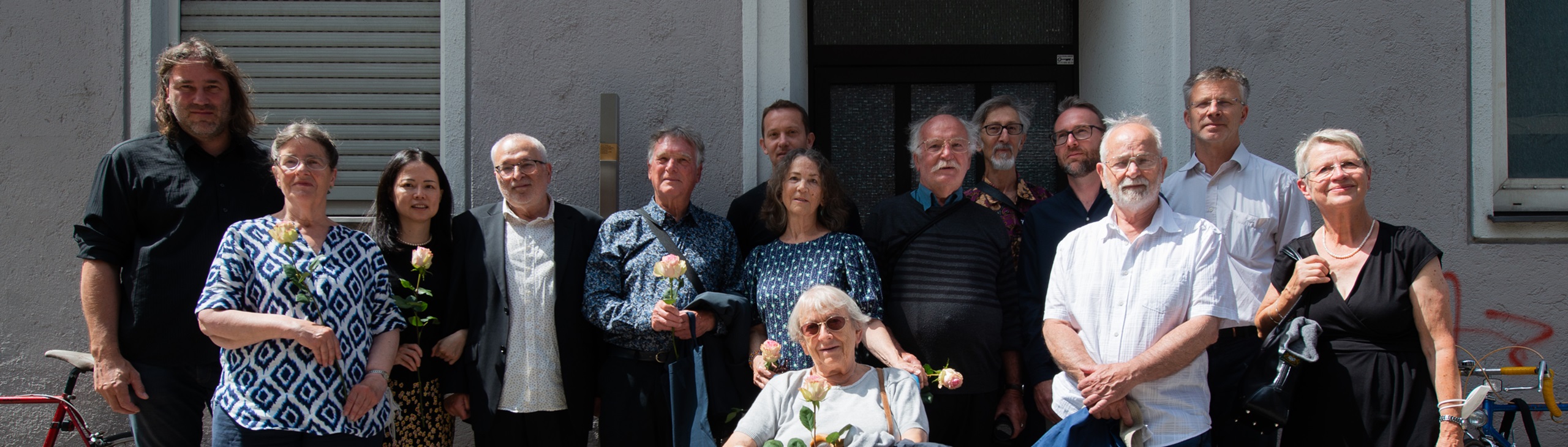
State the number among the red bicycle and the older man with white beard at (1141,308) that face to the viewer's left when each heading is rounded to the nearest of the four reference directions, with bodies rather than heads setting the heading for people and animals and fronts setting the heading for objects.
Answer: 1

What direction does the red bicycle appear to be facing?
to the viewer's left

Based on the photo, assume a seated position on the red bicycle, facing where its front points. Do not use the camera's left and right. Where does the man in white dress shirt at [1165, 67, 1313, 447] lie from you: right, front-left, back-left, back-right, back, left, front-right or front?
back-left

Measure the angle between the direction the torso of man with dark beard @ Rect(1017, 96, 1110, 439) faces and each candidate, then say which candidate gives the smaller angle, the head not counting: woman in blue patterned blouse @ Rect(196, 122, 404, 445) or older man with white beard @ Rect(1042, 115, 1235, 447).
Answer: the older man with white beard

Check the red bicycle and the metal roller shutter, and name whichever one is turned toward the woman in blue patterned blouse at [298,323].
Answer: the metal roller shutter
